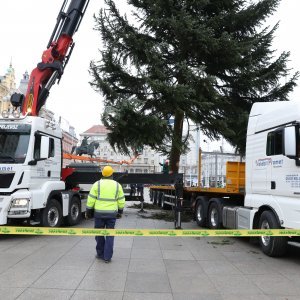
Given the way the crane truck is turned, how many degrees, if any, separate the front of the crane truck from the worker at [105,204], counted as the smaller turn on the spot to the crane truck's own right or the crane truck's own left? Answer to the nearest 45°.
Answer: approximately 90° to the crane truck's own left

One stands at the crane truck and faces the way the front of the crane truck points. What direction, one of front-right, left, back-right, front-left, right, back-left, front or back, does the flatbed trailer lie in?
back-left

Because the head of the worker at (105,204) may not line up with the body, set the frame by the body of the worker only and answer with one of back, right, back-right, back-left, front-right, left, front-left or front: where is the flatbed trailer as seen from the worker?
front-right

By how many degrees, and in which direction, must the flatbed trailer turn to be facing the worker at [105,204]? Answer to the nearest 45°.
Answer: approximately 90° to its right

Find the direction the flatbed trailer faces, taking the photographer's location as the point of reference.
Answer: facing the viewer and to the right of the viewer

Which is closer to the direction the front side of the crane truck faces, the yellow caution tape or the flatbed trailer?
the yellow caution tape

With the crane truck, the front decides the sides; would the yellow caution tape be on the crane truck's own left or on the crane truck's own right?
on the crane truck's own left

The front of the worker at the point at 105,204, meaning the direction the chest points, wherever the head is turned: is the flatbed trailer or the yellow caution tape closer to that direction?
the flatbed trailer

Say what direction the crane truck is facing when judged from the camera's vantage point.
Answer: facing the viewer and to the left of the viewer

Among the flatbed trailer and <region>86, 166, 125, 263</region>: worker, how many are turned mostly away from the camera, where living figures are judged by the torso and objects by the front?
1

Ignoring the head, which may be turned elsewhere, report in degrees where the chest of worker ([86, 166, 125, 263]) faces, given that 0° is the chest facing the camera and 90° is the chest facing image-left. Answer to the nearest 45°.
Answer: approximately 180°
